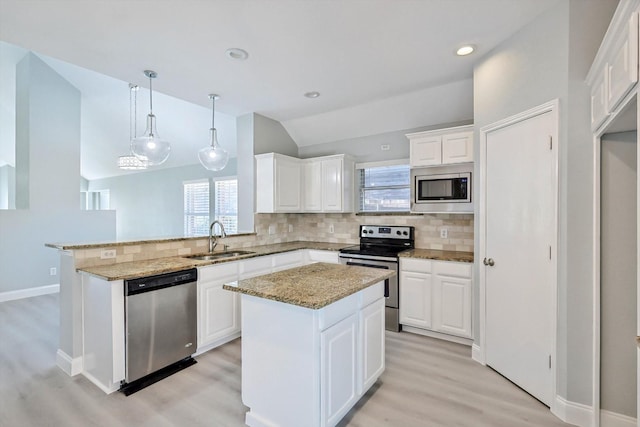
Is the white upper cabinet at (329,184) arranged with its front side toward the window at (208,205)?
no

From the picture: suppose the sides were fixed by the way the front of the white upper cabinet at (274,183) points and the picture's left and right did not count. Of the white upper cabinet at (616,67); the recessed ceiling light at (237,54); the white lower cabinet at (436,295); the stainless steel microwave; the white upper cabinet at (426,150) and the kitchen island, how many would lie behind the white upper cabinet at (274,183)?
0

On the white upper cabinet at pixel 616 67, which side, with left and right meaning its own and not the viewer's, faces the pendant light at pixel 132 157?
front

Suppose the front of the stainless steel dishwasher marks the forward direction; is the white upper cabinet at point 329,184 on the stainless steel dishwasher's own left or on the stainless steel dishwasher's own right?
on the stainless steel dishwasher's own left

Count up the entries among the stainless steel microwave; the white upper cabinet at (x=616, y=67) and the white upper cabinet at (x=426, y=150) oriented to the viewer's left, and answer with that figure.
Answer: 1

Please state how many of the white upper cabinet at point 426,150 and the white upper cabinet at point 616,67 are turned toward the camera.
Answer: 1

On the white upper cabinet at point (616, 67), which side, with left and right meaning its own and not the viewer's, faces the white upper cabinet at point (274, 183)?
front

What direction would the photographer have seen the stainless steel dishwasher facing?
facing the viewer and to the right of the viewer

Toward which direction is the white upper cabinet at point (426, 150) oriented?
toward the camera

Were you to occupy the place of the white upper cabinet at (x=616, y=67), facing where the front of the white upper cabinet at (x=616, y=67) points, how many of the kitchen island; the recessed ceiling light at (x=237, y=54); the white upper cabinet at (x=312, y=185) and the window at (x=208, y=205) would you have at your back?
0

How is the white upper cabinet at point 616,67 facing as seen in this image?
to the viewer's left

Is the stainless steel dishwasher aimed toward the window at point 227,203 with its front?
no

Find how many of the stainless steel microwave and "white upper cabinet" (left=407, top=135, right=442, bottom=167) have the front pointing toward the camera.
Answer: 2

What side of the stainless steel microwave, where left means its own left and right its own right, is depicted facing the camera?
front

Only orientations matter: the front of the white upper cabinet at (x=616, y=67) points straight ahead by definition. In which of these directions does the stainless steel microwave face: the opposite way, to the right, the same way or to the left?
to the left

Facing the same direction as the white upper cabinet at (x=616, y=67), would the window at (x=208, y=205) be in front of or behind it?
in front

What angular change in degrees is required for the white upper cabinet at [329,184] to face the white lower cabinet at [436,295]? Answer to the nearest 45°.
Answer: approximately 90° to its left

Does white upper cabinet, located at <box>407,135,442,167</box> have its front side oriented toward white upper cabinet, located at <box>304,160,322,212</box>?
no
